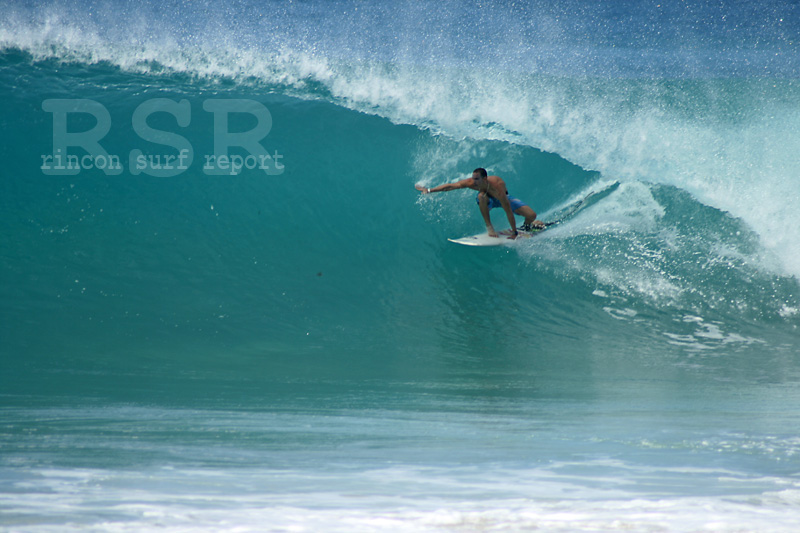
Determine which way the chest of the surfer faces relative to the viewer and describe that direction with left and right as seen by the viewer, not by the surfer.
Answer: facing the viewer and to the left of the viewer

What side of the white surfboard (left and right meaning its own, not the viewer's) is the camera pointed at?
left
